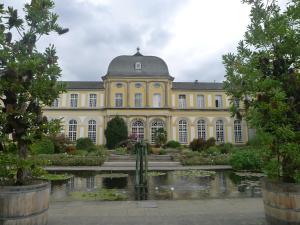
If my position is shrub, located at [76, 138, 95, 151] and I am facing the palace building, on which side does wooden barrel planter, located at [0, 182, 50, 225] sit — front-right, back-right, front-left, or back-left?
back-right

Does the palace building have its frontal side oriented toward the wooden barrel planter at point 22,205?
yes

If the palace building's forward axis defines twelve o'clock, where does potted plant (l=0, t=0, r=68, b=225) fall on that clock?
The potted plant is roughly at 12 o'clock from the palace building.

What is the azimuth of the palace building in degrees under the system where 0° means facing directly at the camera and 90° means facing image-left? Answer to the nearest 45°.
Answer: approximately 0°

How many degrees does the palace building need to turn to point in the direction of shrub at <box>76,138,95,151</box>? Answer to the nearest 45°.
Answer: approximately 45° to its right

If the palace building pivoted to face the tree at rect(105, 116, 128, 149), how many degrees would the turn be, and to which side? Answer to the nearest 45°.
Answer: approximately 45° to its right

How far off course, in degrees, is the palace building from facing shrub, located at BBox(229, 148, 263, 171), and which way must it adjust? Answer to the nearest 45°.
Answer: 0° — it already faces it
